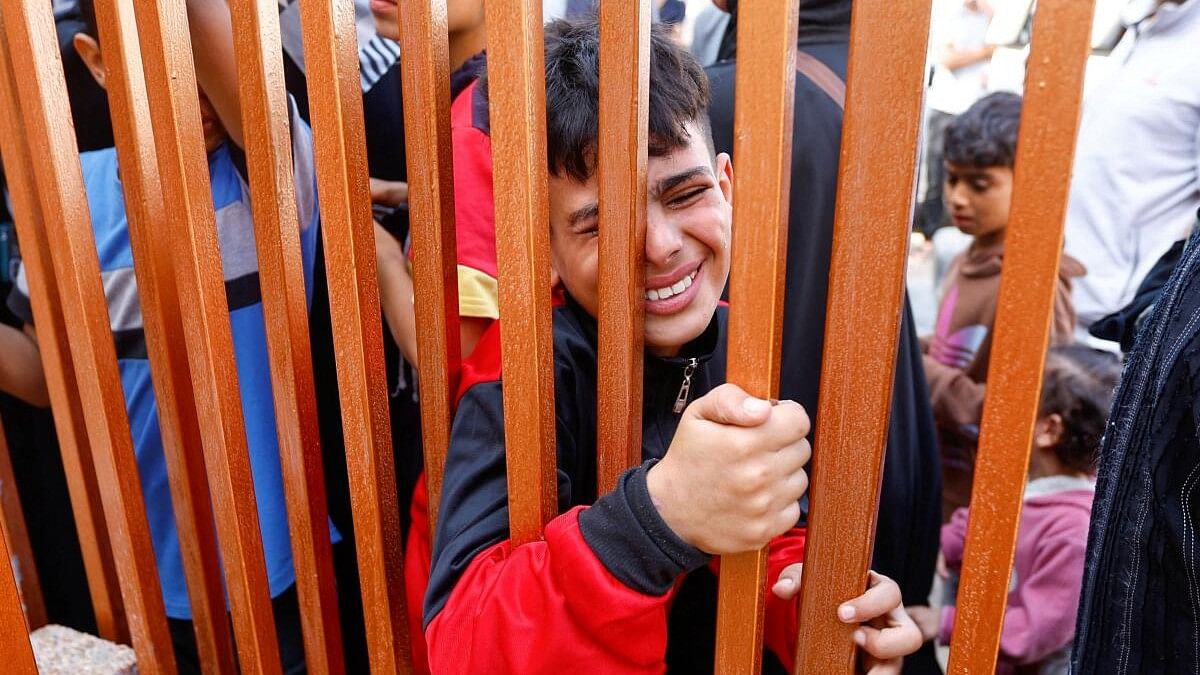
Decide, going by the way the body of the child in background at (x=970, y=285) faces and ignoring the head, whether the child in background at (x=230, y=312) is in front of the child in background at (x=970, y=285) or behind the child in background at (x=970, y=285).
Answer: in front

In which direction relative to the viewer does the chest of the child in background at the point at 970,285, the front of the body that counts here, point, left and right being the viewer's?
facing the viewer and to the left of the viewer

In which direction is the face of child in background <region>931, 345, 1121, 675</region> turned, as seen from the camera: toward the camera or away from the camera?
away from the camera

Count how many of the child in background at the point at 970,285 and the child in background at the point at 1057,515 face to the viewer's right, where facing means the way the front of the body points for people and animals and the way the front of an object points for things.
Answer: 0

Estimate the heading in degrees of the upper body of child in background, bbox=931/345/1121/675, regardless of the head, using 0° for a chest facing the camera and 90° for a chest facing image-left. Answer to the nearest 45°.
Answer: approximately 90°

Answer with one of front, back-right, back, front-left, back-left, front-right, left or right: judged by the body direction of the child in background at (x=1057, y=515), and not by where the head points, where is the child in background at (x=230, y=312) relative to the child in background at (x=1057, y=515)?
front-left
